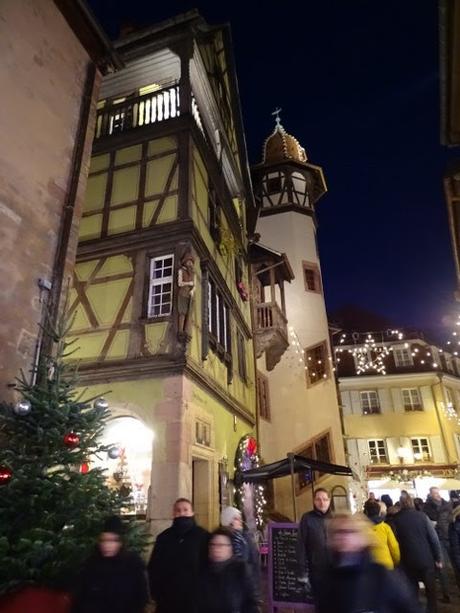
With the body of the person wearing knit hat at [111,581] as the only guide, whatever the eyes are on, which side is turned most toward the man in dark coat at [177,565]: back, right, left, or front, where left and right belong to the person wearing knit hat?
left

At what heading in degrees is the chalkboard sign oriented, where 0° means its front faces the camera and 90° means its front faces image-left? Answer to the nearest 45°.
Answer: approximately 0°

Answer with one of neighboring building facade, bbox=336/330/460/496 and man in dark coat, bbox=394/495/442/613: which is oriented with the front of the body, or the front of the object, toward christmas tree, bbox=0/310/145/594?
the neighboring building facade

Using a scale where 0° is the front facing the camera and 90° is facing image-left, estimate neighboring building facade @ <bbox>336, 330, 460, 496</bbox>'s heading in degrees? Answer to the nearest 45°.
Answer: approximately 0°

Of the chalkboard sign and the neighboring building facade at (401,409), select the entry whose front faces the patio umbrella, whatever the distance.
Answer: the neighboring building facade

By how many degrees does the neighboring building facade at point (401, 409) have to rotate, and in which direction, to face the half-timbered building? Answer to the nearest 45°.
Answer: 0° — it already faces it
